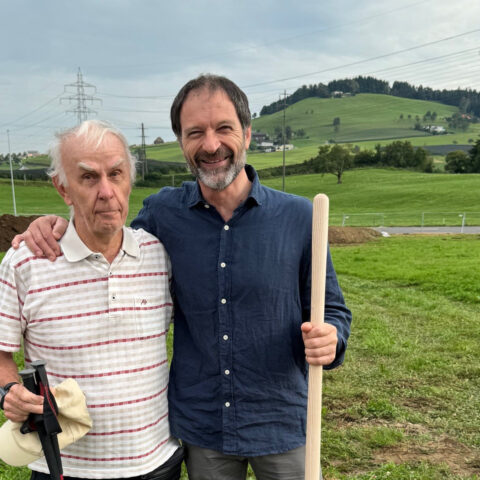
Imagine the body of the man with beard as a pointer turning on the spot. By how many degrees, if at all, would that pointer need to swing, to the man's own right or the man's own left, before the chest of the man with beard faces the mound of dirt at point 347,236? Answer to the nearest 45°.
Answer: approximately 180°

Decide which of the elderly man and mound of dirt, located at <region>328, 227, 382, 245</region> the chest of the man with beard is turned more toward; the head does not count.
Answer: the elderly man

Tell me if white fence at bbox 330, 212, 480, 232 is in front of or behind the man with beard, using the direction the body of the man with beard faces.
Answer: behind

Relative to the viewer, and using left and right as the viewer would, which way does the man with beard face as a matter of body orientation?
facing the viewer

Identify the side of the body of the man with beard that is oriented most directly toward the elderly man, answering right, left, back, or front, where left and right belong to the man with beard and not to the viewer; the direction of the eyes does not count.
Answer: right
